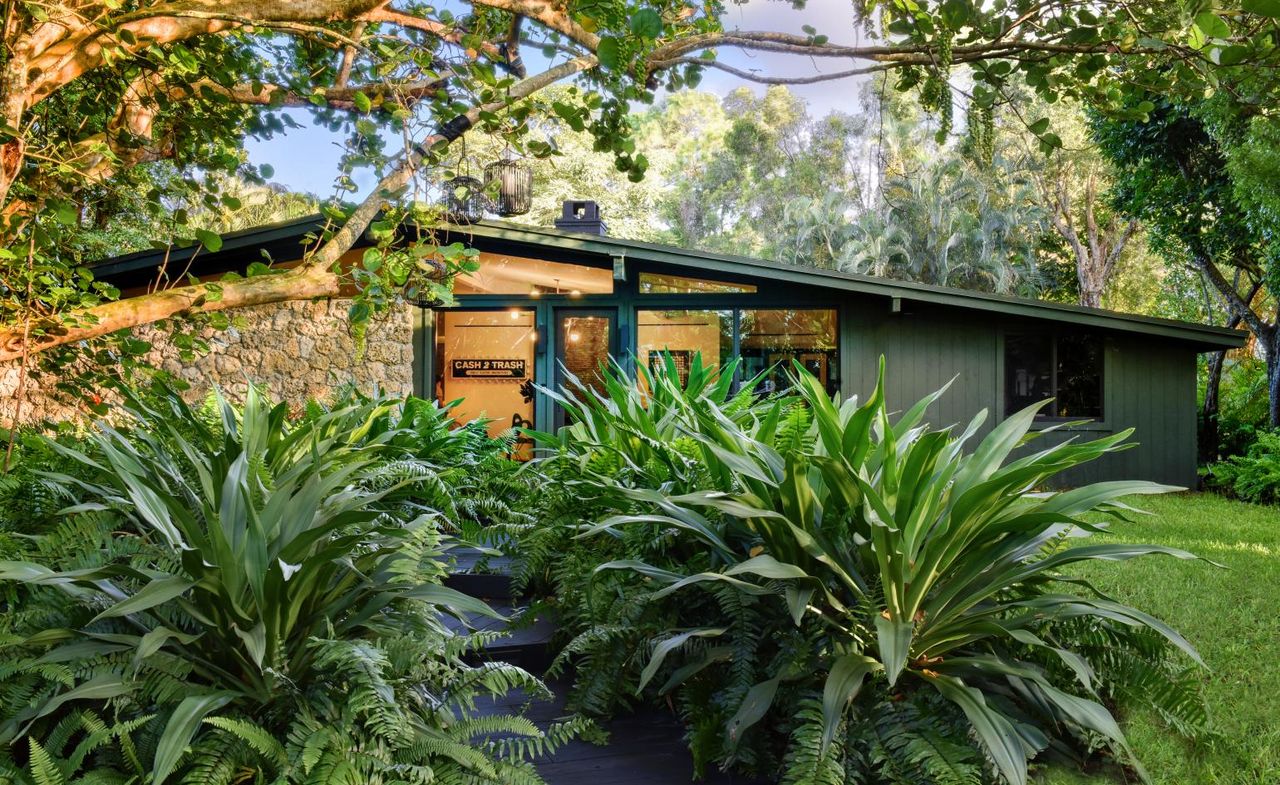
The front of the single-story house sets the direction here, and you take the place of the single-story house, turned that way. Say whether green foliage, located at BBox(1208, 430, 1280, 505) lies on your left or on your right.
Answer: on your left

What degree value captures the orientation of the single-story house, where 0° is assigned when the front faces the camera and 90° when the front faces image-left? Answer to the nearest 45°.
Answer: approximately 0°

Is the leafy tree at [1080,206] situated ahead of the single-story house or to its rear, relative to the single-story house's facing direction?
to the rear

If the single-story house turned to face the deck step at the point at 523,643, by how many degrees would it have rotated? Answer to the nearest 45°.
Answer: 0° — it already faces it

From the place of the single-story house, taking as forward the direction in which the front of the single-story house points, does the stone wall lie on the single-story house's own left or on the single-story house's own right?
on the single-story house's own right

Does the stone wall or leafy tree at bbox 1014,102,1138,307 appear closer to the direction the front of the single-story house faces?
the stone wall

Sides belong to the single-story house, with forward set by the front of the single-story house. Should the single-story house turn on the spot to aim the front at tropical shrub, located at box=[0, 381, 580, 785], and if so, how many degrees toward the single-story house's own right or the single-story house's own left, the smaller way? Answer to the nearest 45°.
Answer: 0° — it already faces it

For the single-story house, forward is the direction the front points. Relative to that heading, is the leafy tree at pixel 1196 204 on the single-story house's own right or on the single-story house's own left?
on the single-story house's own left

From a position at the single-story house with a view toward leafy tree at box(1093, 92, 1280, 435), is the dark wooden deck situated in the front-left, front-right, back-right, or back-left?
back-right
